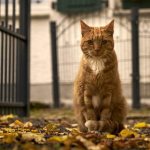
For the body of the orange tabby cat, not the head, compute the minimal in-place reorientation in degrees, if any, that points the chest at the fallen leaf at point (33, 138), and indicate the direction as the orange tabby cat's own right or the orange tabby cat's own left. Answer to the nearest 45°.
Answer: approximately 45° to the orange tabby cat's own right

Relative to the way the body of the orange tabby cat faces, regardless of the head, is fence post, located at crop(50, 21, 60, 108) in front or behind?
behind

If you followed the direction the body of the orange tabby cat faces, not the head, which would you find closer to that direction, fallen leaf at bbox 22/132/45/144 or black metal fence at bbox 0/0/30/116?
the fallen leaf

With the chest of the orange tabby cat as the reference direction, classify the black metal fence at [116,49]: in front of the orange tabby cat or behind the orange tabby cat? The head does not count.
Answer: behind

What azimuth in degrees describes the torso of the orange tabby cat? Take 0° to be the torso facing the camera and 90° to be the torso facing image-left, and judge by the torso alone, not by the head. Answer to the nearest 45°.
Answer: approximately 0°

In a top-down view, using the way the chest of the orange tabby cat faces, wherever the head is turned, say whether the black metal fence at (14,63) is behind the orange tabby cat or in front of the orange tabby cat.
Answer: behind

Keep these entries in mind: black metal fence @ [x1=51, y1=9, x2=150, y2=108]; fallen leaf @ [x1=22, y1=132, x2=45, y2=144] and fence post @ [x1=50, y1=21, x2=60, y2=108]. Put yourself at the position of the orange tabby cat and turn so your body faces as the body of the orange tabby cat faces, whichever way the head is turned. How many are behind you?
2

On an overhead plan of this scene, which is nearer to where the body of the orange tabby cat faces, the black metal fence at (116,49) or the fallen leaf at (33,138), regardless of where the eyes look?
the fallen leaf
